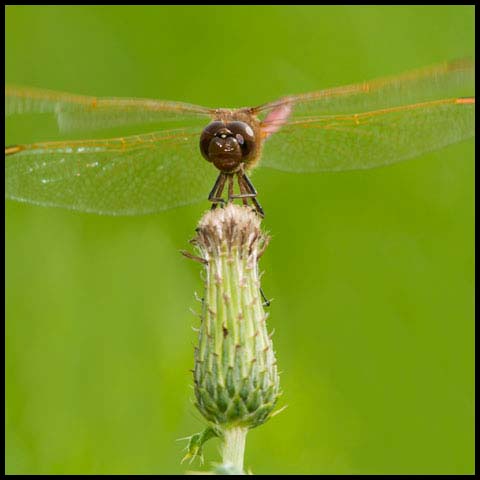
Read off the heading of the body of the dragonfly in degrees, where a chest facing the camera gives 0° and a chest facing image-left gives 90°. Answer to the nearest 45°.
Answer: approximately 0°
